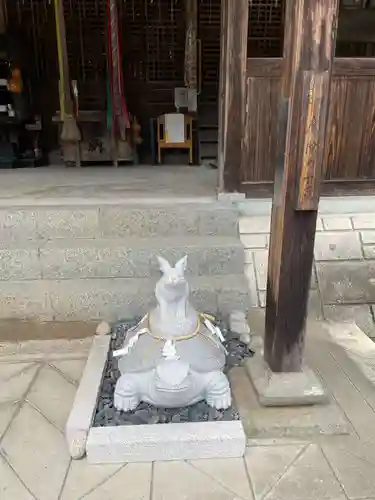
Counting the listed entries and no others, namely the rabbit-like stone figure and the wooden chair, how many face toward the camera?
2

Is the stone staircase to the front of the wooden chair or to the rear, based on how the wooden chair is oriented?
to the front

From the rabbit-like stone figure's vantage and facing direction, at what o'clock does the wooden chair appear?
The wooden chair is roughly at 6 o'clock from the rabbit-like stone figure.

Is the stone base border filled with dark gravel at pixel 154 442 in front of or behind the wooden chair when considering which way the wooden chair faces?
in front

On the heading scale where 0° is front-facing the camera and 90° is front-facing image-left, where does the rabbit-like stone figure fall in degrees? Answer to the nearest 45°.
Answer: approximately 0°

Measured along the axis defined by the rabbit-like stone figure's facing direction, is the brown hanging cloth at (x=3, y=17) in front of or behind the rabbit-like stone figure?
behind

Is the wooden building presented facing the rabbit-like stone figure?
yes
